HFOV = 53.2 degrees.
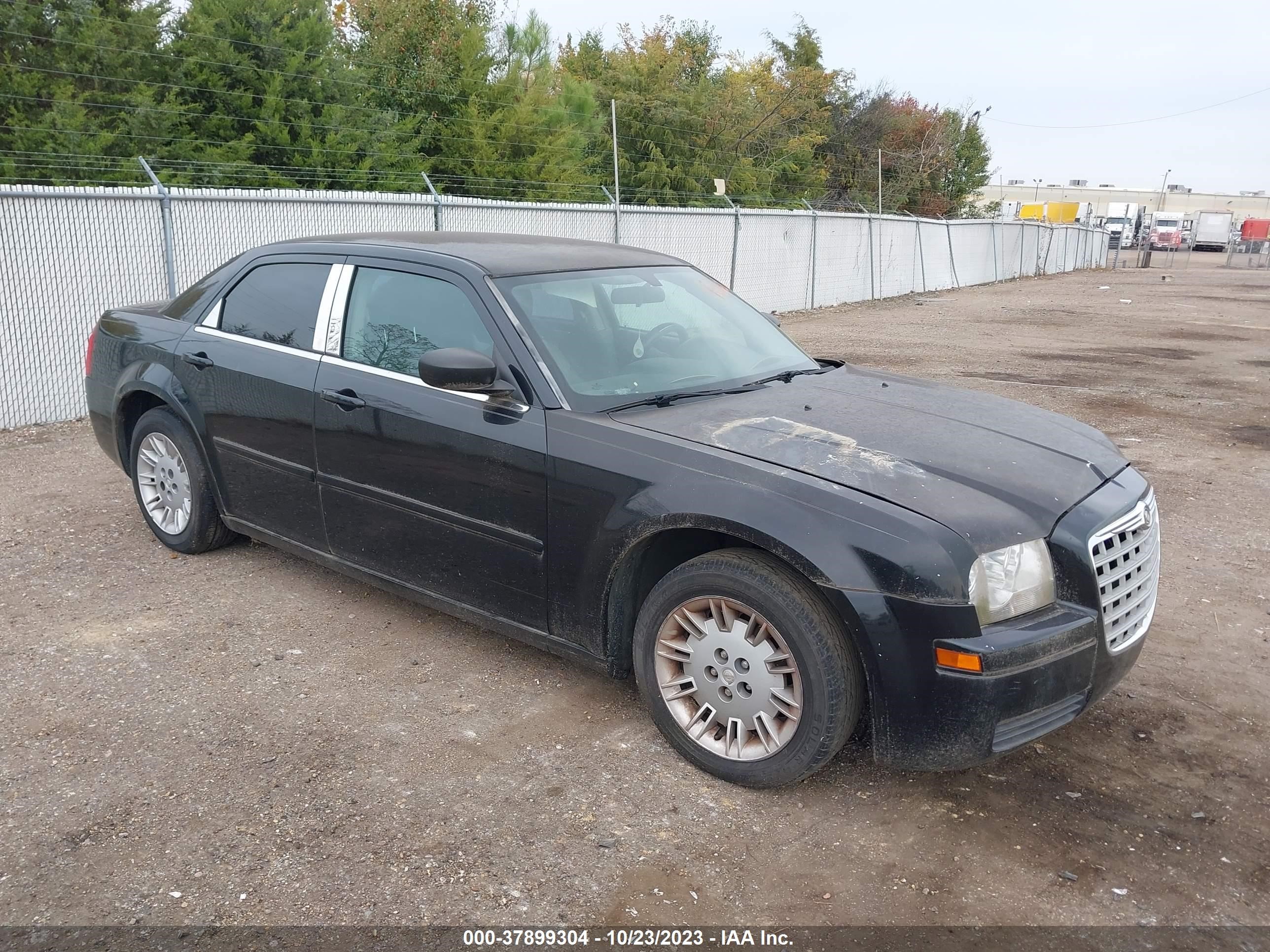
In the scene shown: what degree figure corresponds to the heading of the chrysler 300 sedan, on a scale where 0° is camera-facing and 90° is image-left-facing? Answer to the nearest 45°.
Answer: approximately 315°

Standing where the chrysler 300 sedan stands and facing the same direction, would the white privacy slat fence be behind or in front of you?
behind

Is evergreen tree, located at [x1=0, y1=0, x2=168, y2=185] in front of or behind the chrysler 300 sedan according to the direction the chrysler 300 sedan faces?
behind
